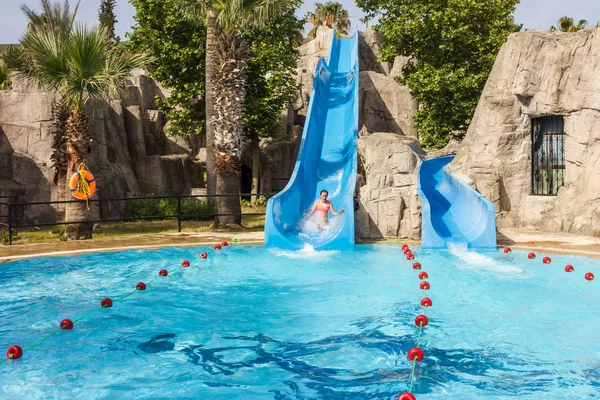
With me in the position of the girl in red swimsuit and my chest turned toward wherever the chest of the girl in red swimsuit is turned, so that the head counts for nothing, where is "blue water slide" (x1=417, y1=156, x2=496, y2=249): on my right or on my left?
on my left

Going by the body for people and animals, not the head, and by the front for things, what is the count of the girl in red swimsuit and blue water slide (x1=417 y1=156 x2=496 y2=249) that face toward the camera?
2

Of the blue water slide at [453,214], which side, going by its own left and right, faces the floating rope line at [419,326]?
front

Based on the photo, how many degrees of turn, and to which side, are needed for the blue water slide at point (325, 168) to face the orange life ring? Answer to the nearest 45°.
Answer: approximately 90° to its right

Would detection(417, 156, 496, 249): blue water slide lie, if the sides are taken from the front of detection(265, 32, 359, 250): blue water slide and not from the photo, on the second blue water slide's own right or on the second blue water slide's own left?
on the second blue water slide's own left

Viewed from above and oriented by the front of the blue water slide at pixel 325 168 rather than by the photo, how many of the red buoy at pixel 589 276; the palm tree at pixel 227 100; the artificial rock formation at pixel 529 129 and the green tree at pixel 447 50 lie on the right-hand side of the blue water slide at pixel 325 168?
1

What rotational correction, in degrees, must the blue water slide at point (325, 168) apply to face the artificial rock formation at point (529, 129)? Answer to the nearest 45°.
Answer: approximately 90° to its left

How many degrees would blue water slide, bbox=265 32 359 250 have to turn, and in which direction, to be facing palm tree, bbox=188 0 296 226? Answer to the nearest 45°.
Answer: approximately 90° to its right

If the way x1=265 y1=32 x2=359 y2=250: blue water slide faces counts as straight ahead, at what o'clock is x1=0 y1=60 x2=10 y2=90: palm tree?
The palm tree is roughly at 4 o'clock from the blue water slide.

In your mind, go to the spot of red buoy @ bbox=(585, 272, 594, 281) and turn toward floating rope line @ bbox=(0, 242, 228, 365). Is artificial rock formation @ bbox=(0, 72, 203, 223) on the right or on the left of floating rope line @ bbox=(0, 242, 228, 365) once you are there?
right

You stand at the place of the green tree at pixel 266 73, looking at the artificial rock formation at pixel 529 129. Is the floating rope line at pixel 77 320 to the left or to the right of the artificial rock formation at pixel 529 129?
right

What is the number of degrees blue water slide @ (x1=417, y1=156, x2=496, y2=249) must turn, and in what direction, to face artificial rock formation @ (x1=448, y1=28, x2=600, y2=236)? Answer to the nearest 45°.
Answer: approximately 135° to its left

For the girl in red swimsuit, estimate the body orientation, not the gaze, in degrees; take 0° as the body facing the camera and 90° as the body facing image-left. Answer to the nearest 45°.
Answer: approximately 0°
